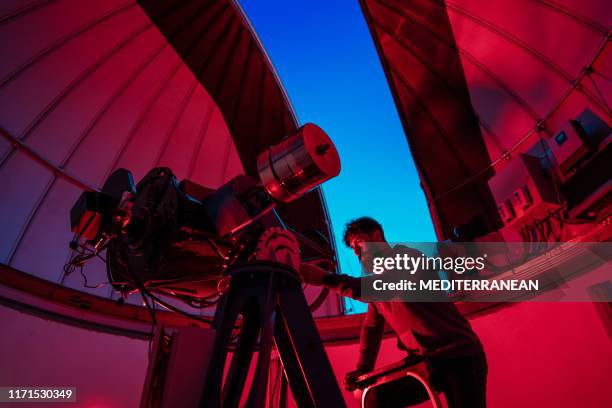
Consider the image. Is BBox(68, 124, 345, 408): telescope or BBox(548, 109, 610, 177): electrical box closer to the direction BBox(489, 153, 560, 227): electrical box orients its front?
the telescope

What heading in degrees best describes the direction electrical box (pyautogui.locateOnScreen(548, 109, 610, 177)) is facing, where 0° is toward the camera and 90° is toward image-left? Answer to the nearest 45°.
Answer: approximately 45°

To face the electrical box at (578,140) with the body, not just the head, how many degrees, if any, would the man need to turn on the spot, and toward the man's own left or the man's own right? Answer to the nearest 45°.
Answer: approximately 135° to the man's own right

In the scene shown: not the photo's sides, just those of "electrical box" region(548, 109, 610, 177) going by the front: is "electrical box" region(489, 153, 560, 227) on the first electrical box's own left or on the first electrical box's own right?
on the first electrical box's own right

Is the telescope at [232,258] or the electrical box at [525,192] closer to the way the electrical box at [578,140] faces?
the telescope

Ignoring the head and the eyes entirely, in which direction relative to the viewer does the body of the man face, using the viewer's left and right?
facing to the left of the viewer

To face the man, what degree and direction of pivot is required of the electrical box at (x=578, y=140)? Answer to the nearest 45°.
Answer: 0° — it already faces them
